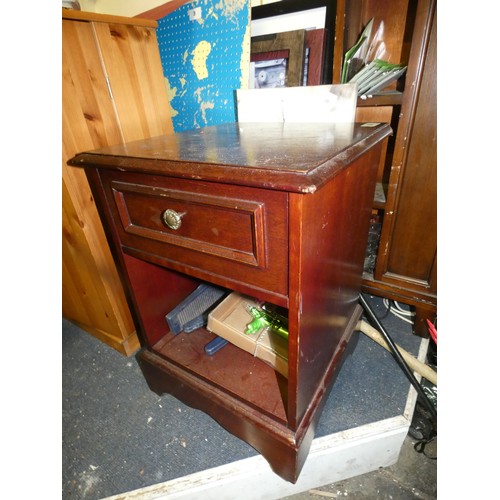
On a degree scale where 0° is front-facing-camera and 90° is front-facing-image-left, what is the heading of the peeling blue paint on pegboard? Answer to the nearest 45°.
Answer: approximately 0°

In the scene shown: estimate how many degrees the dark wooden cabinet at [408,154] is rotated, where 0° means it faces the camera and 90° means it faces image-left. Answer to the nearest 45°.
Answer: approximately 45°

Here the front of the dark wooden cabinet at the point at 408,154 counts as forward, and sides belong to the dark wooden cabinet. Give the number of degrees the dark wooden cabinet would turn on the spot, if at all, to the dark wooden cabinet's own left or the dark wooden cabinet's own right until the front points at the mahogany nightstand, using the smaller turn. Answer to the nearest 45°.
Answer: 0° — it already faces it

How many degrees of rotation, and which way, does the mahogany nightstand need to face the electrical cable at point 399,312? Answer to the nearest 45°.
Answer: approximately 180°

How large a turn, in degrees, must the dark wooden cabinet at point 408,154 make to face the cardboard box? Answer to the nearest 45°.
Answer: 0° — it already faces it

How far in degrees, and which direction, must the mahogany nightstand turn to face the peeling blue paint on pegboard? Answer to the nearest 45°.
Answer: approximately 135° to its right

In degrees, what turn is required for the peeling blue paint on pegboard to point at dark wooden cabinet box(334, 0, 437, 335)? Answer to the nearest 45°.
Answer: approximately 45° to its left

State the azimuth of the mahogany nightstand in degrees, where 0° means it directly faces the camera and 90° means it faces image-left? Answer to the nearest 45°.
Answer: approximately 45°
